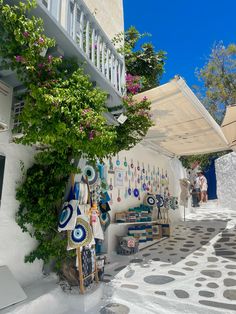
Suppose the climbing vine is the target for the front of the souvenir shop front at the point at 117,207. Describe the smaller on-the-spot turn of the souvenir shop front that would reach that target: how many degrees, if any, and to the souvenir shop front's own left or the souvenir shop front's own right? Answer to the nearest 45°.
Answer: approximately 45° to the souvenir shop front's own right

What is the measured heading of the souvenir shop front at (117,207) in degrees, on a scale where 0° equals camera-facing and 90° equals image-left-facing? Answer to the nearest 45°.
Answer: approximately 315°

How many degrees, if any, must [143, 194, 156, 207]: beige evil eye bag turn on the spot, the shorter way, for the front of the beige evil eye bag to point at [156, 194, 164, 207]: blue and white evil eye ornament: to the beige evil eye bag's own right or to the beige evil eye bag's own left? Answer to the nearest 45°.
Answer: approximately 90° to the beige evil eye bag's own left

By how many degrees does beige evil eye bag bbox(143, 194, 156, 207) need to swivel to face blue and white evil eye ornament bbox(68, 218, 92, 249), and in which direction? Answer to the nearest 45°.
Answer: approximately 45° to its right

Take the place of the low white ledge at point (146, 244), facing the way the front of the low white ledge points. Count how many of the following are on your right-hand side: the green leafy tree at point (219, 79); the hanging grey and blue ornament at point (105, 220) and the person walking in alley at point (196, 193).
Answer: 1

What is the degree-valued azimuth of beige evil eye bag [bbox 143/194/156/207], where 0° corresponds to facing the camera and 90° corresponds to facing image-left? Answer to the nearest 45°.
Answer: approximately 315°
